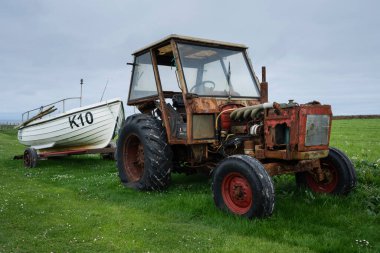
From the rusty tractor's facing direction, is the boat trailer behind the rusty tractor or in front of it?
behind

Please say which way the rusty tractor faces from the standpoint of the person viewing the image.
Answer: facing the viewer and to the right of the viewer

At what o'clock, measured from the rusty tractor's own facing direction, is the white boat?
The white boat is roughly at 6 o'clock from the rusty tractor.
